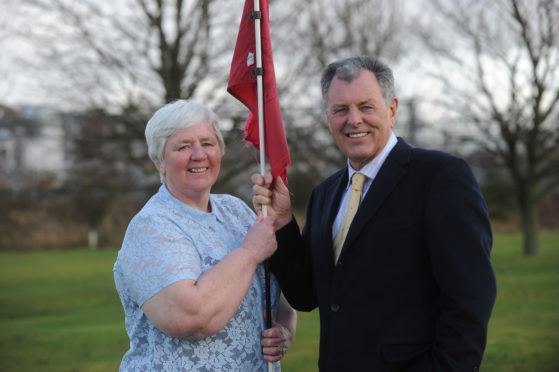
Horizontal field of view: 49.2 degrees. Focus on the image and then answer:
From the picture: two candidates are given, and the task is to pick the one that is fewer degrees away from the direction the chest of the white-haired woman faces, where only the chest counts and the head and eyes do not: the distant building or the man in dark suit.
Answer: the man in dark suit

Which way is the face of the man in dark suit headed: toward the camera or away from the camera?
toward the camera

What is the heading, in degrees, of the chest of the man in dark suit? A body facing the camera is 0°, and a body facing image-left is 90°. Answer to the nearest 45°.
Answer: approximately 45°

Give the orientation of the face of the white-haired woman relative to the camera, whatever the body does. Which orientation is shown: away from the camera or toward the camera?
toward the camera

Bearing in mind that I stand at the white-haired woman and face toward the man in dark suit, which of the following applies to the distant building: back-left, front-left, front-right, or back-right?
back-left

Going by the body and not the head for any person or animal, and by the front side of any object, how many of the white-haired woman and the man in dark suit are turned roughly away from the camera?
0

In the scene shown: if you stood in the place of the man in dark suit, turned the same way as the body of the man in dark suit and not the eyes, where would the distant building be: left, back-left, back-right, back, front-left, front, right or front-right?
right

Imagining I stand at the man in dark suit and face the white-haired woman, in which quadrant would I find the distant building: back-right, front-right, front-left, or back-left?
front-right

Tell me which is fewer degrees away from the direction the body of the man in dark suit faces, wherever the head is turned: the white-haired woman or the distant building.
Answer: the white-haired woman

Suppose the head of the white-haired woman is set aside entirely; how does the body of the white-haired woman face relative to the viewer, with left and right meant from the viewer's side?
facing the viewer and to the right of the viewer
